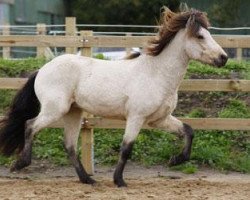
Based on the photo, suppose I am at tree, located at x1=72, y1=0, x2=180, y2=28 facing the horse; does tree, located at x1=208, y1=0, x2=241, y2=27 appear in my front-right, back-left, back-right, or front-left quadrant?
front-left

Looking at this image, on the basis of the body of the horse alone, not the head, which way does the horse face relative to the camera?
to the viewer's right

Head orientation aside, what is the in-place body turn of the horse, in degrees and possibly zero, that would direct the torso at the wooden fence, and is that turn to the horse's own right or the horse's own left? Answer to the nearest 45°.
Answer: approximately 135° to the horse's own left

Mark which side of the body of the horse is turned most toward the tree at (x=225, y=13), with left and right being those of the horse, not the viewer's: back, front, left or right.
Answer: left

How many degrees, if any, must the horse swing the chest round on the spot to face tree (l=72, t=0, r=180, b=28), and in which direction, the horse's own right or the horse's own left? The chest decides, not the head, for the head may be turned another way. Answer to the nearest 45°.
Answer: approximately 90° to the horse's own left
